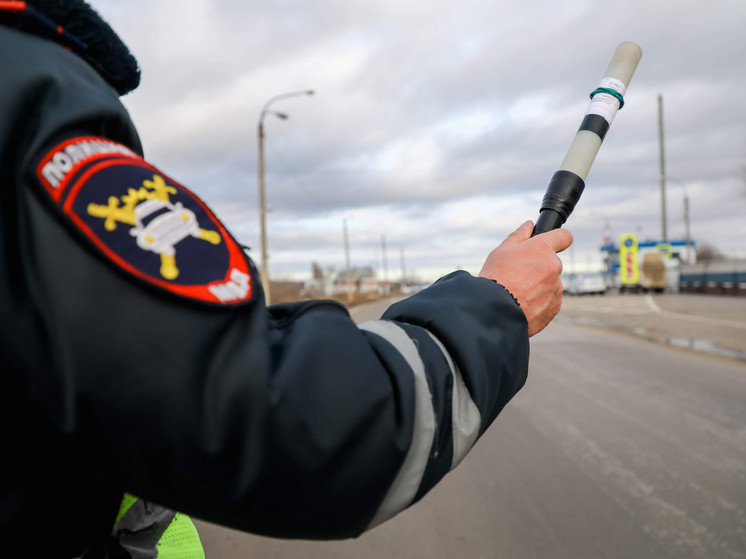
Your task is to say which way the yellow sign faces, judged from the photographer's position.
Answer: facing the viewer

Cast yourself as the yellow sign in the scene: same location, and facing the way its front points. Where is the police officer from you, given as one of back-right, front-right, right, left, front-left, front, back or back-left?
front

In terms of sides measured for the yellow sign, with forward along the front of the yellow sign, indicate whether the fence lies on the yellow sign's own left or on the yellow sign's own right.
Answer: on the yellow sign's own left
